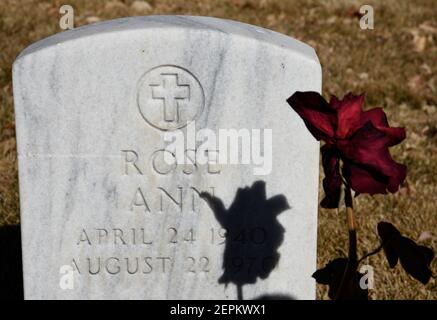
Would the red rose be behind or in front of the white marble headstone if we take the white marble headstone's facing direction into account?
in front

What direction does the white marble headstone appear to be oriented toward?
toward the camera
